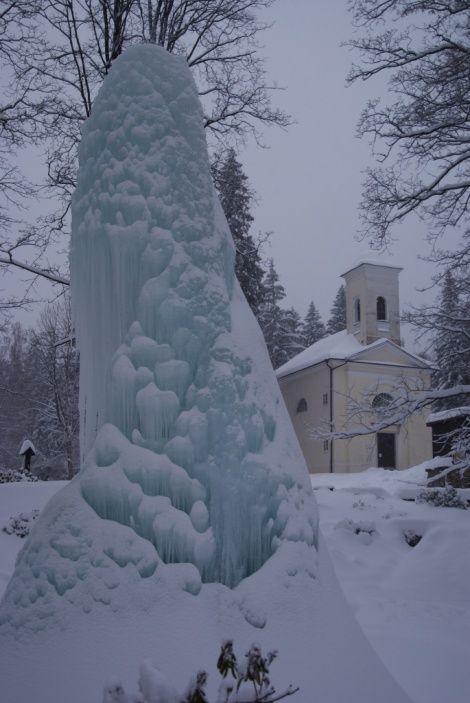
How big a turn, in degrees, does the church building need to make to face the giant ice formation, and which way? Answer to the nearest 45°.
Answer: approximately 45° to its right

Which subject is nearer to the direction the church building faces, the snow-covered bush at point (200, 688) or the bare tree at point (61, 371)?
the snow-covered bush

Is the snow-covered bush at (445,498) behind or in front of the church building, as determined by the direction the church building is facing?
in front

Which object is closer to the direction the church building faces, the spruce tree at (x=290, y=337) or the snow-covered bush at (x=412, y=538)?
the snow-covered bush

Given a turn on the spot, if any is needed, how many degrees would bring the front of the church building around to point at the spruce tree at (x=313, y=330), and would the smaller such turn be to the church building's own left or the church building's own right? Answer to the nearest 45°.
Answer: approximately 135° to the church building's own left

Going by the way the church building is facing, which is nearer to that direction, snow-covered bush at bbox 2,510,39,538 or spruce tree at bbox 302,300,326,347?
the snow-covered bush

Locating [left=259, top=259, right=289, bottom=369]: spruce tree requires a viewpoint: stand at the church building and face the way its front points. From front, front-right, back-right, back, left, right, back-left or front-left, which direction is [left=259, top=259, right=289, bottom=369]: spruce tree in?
back

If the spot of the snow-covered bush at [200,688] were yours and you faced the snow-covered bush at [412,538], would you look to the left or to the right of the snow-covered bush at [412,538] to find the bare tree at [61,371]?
left

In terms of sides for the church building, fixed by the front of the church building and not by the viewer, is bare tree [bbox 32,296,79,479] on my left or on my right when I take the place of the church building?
on my right

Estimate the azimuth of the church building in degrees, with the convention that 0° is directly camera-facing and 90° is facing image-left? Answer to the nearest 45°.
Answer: approximately 315°

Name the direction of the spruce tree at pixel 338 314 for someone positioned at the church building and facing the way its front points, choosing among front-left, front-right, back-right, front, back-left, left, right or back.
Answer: back-left

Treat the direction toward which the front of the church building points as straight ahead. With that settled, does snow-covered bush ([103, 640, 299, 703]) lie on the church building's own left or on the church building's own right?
on the church building's own right

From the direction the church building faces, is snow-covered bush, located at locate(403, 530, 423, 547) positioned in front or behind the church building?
in front

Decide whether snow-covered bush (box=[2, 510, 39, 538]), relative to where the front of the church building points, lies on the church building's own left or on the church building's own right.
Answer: on the church building's own right

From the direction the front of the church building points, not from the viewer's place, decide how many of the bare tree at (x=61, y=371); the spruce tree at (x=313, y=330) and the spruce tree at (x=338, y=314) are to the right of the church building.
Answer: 1
